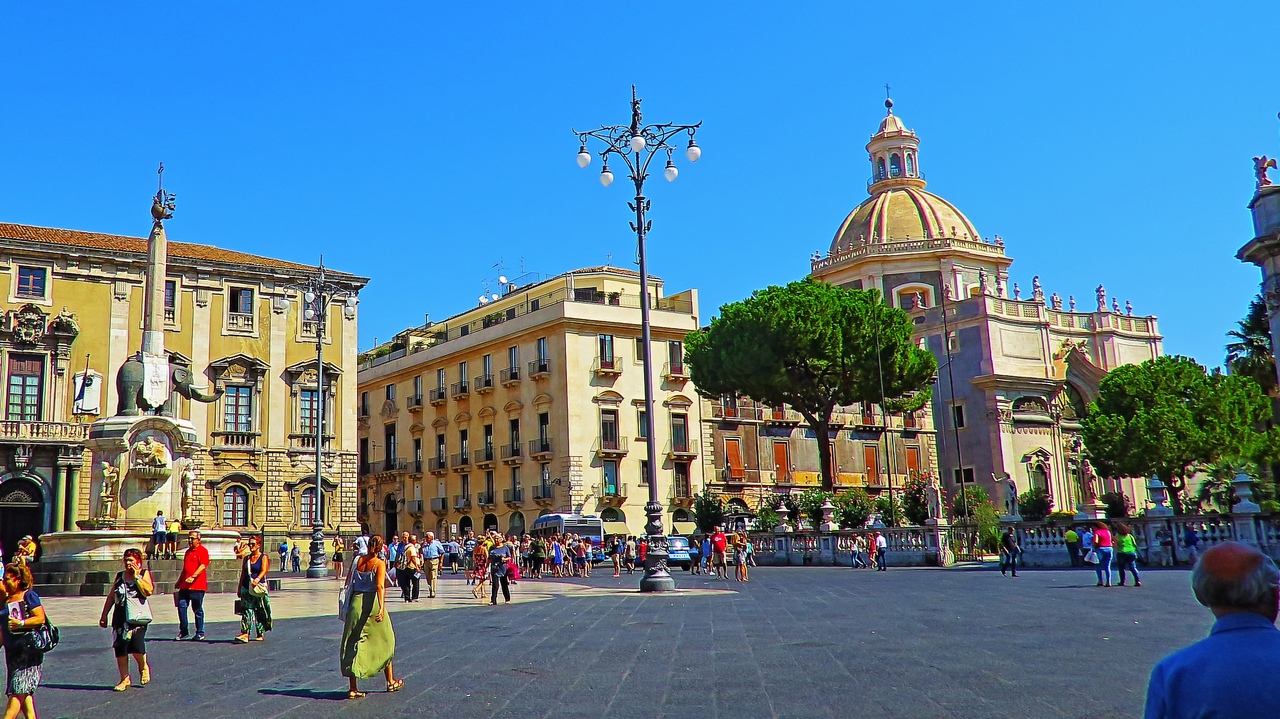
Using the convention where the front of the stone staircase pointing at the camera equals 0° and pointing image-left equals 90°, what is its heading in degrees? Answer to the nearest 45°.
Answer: approximately 0°

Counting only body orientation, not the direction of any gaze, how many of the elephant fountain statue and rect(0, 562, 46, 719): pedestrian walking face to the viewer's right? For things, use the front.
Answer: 1

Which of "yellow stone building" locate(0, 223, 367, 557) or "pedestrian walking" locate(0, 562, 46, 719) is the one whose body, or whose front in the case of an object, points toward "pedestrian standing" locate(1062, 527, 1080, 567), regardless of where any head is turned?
the yellow stone building

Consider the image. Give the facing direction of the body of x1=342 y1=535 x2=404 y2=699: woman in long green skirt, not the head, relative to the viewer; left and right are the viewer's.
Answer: facing away from the viewer and to the right of the viewer

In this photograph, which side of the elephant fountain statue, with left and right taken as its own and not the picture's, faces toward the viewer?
right

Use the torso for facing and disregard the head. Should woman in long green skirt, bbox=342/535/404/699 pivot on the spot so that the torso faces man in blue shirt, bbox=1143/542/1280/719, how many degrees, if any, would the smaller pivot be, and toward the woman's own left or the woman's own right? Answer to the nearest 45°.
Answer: approximately 135° to the woman's own right

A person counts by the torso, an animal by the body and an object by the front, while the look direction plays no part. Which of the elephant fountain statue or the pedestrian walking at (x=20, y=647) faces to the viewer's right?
the elephant fountain statue

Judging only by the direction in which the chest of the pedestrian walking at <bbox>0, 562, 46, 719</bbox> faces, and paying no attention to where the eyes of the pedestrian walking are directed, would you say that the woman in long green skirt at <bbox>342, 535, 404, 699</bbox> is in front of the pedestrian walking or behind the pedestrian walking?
behind

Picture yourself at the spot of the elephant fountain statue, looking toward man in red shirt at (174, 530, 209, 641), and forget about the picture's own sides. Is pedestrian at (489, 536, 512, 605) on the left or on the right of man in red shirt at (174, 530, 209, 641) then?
left

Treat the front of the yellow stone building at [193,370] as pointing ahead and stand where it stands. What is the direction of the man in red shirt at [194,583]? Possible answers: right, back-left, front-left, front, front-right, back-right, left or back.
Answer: front-right

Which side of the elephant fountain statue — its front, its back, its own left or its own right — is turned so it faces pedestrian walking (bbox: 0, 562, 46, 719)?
right

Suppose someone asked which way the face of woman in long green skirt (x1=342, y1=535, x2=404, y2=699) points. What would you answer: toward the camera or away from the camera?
away from the camera

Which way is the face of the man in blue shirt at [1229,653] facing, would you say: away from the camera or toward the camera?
away from the camera

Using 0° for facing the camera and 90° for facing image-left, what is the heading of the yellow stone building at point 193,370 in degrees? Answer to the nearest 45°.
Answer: approximately 315°

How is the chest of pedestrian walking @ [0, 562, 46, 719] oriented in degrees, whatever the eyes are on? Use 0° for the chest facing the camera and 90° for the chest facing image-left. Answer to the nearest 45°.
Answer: approximately 45°

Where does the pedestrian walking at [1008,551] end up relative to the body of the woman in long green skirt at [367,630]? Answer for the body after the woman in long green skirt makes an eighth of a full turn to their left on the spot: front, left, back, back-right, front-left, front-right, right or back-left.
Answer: front-right
